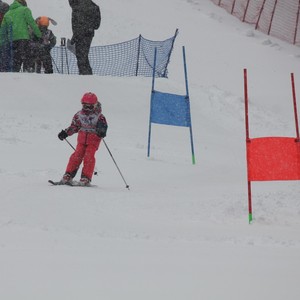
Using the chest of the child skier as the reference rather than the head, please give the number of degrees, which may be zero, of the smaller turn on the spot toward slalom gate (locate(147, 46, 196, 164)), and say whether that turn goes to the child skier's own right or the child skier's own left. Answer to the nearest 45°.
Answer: approximately 135° to the child skier's own left

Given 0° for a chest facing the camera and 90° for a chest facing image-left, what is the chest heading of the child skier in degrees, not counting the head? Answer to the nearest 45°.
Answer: approximately 0°

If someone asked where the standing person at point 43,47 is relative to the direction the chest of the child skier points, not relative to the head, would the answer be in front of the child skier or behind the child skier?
behind

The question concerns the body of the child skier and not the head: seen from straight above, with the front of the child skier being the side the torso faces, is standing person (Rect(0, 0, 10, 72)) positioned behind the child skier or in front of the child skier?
behind

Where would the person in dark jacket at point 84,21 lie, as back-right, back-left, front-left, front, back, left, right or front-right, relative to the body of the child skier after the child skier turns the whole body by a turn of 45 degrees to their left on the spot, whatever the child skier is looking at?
back-left
